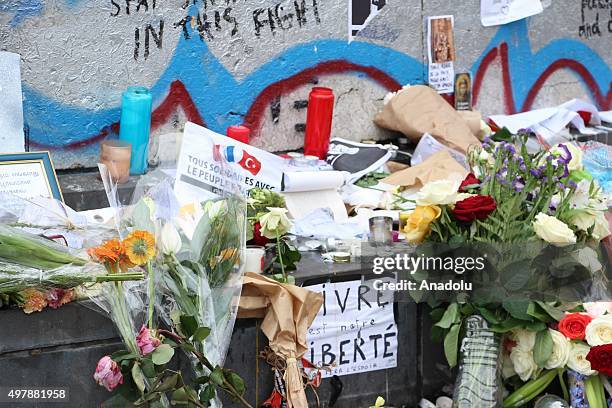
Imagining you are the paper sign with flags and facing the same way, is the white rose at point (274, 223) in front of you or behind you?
in front

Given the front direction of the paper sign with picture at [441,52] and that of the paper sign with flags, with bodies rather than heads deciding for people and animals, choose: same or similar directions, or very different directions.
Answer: same or similar directions

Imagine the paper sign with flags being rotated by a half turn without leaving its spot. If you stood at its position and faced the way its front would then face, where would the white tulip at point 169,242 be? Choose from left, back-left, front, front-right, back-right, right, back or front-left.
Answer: back

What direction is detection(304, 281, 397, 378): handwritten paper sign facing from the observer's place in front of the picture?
facing the viewer

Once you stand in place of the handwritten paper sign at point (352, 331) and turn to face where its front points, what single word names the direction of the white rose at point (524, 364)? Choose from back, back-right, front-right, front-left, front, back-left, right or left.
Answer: left

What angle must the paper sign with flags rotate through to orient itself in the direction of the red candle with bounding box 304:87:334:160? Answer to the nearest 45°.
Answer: approximately 135° to its left

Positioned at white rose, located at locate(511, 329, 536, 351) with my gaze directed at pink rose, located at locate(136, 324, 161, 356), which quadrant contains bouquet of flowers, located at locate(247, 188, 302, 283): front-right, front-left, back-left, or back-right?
front-right

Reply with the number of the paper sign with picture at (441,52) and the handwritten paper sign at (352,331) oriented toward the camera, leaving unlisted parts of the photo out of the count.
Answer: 2

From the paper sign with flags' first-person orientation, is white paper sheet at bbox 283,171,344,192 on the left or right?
on its left

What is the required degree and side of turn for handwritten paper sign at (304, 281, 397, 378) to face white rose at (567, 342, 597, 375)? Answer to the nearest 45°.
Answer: approximately 90° to its left

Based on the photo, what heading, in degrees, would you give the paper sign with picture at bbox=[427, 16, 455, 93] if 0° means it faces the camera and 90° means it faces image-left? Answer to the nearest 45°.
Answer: approximately 0°

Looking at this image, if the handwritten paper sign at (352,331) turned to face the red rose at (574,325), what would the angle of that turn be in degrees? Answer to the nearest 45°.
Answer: approximately 90° to its left

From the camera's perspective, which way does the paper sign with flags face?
toward the camera
